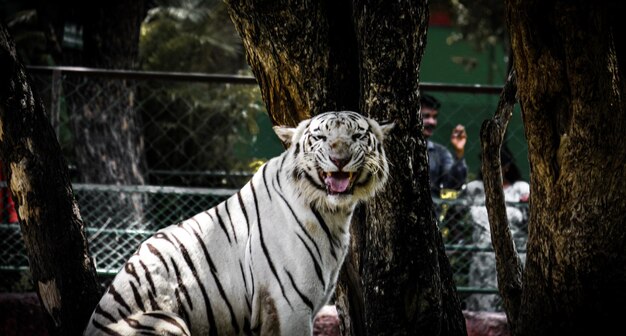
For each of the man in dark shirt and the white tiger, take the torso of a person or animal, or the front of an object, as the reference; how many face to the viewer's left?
0

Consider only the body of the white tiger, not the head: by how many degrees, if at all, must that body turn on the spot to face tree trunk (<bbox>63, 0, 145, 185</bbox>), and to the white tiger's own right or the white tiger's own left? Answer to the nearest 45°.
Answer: approximately 135° to the white tiger's own left

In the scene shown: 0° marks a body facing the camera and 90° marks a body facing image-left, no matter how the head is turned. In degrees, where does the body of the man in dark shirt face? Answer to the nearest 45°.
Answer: approximately 0°

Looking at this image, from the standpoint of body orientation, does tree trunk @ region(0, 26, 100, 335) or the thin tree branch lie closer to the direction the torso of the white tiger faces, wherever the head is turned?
the thin tree branch

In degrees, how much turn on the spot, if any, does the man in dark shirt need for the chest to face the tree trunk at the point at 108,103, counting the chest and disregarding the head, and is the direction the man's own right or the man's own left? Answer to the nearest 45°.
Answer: approximately 90° to the man's own right

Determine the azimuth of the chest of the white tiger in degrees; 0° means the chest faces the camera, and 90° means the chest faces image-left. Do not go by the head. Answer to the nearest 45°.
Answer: approximately 315°

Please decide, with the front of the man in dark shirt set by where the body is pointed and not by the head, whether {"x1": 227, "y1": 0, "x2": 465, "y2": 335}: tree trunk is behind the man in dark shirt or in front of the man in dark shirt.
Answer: in front

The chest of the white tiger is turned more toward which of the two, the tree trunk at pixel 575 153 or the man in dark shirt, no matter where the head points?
the tree trunk
